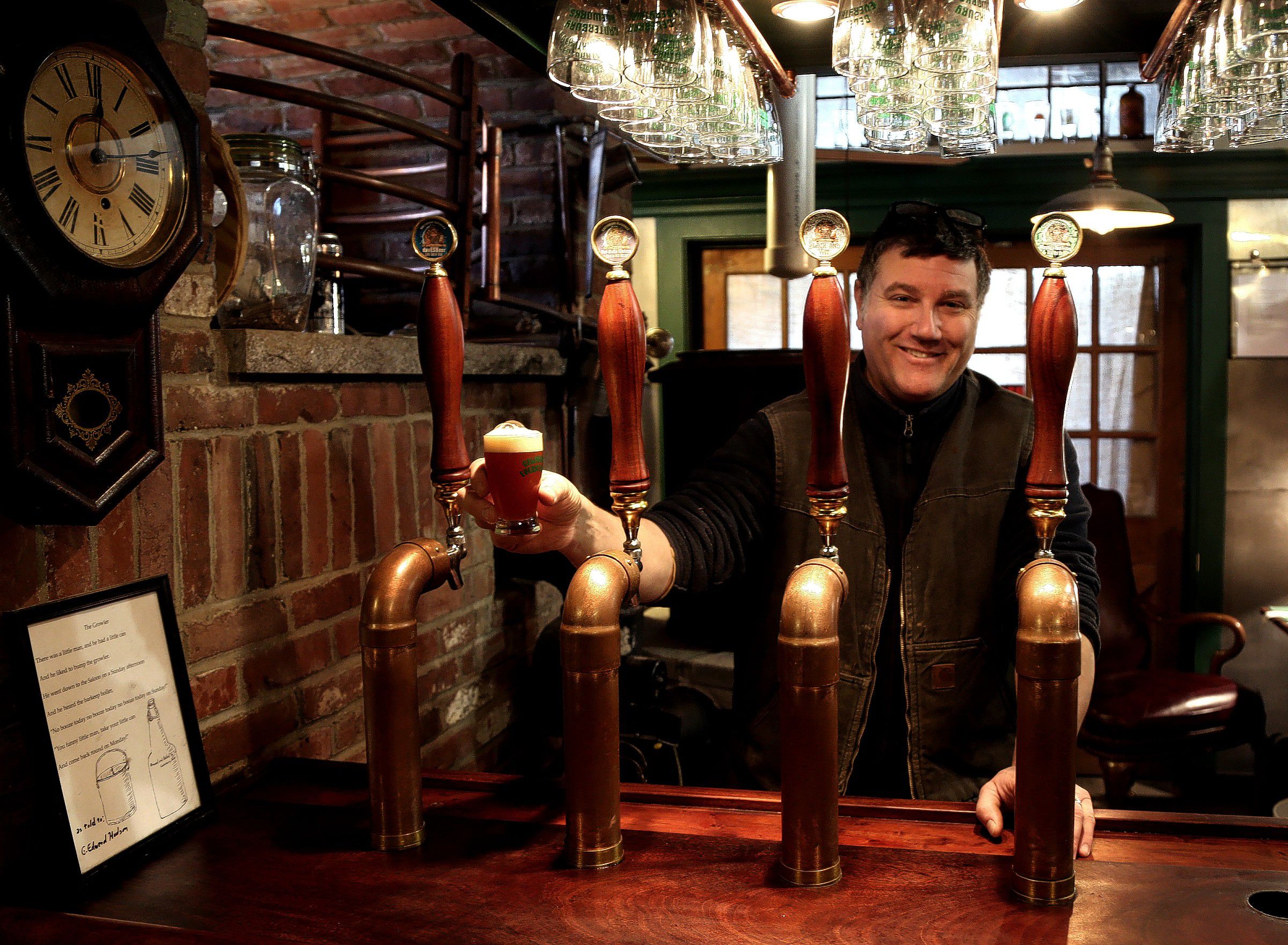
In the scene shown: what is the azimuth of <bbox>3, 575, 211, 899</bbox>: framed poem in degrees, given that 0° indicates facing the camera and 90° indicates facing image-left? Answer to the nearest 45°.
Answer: approximately 315°

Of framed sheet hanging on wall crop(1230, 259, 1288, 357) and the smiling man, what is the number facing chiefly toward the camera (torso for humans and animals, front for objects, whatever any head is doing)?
2

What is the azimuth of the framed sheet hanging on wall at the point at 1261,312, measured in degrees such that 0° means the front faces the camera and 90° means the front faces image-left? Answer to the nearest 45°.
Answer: approximately 0°

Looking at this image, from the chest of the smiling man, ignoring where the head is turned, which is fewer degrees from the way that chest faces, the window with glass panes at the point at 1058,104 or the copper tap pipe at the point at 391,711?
the copper tap pipe

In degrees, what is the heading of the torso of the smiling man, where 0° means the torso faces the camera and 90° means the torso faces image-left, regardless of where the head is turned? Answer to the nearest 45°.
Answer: approximately 0°

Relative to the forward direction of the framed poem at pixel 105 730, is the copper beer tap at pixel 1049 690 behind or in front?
in front
